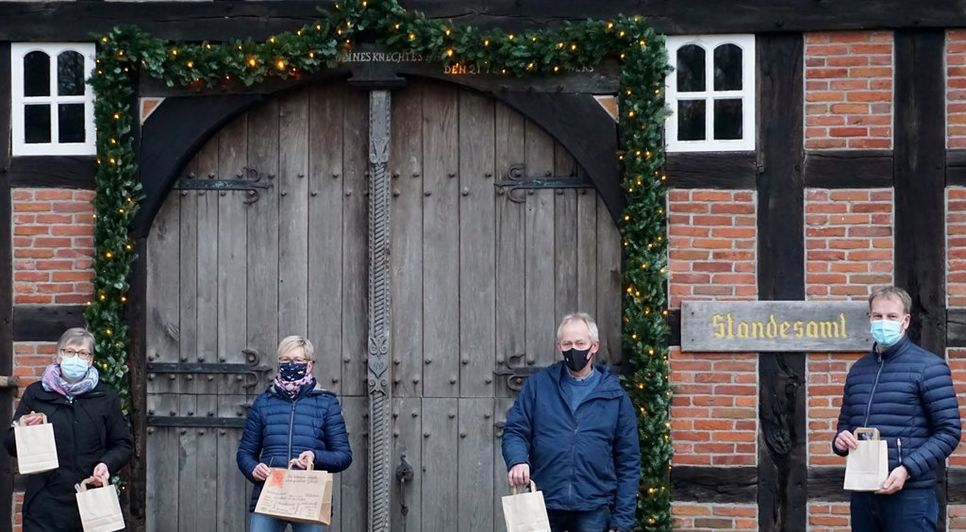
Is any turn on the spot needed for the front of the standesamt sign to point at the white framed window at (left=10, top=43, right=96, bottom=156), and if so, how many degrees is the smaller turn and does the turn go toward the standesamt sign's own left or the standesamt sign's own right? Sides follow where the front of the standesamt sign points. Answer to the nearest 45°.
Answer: approximately 90° to the standesamt sign's own right

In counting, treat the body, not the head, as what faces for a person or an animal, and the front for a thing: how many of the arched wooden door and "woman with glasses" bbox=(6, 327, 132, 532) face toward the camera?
2

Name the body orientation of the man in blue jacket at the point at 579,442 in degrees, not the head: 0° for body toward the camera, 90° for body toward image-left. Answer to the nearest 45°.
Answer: approximately 0°

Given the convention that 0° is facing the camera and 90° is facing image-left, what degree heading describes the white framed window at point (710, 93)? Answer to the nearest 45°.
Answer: approximately 0°

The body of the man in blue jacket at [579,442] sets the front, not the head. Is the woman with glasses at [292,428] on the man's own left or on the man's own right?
on the man's own right

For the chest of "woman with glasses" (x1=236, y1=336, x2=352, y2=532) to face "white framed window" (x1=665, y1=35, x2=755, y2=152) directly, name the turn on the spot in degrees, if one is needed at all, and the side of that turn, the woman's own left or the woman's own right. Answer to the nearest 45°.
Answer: approximately 90° to the woman's own left

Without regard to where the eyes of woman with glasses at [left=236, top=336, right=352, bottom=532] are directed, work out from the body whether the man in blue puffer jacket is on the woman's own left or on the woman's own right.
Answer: on the woman's own left

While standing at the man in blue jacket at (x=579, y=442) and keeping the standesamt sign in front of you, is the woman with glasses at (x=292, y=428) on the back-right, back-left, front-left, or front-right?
back-left
